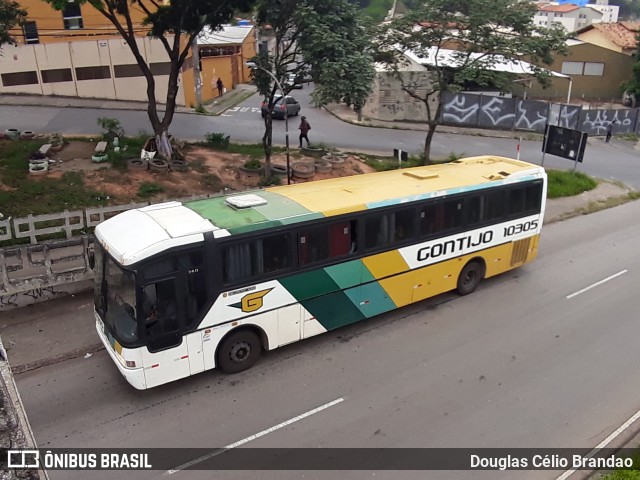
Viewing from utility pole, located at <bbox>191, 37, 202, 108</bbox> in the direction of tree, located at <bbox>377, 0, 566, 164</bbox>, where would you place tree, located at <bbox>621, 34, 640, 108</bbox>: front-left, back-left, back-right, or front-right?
front-left

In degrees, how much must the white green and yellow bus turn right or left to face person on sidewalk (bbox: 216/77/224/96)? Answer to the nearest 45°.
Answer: approximately 135° to its right

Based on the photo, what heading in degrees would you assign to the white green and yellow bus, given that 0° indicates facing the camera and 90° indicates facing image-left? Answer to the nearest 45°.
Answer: approximately 45°

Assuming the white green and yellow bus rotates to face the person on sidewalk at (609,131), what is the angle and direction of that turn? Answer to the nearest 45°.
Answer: approximately 180°

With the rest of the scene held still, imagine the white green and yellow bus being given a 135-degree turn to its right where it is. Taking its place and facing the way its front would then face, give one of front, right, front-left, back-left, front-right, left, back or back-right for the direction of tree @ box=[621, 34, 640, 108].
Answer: front-right

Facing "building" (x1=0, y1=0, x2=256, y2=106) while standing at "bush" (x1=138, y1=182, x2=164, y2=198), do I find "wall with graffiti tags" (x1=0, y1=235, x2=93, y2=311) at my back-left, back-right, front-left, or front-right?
back-left

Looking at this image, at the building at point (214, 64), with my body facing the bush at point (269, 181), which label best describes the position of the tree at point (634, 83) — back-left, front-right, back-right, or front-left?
front-left

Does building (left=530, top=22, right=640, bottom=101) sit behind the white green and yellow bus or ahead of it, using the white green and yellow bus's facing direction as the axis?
behind

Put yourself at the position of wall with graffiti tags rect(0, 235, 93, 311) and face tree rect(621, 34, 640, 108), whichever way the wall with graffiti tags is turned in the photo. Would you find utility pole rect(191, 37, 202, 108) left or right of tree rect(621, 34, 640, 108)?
left

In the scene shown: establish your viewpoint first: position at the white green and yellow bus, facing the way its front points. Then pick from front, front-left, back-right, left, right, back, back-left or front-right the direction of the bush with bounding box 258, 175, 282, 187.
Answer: back-right
